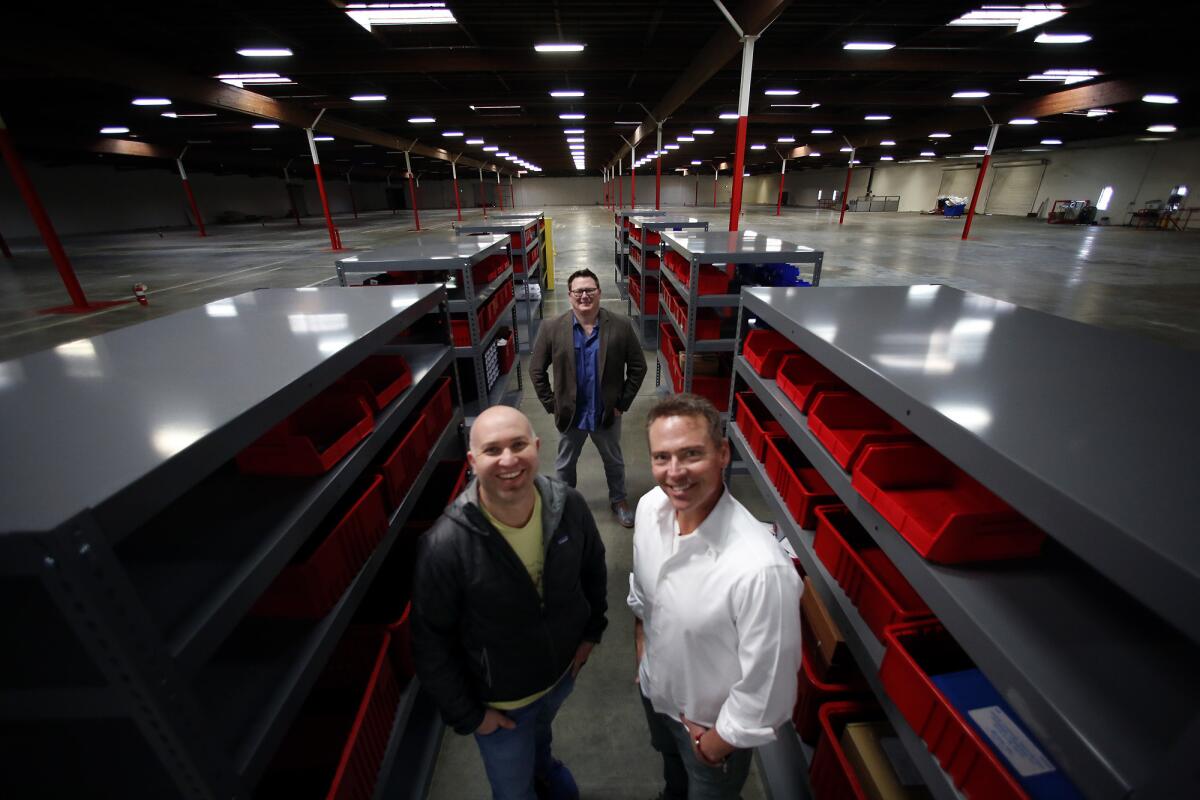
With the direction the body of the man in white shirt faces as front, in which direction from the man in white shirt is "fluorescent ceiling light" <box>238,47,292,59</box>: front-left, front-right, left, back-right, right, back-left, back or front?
right

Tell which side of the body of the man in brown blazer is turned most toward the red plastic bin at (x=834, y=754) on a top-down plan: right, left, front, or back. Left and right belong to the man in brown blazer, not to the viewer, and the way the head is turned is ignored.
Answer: front

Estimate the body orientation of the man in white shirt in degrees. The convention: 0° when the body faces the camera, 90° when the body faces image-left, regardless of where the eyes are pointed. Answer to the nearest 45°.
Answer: approximately 45°

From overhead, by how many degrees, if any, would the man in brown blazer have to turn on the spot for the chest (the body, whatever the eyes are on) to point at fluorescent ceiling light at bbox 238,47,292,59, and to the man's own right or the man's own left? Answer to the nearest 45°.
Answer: approximately 135° to the man's own right

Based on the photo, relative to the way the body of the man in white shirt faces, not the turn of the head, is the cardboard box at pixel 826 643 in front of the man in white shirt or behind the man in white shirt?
behind

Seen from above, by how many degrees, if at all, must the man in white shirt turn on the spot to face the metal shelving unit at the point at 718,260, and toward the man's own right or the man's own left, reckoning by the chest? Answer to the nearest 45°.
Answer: approximately 135° to the man's own right

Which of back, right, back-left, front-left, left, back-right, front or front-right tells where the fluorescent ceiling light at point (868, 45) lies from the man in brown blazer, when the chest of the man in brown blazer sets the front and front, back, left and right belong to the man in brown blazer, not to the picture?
back-left

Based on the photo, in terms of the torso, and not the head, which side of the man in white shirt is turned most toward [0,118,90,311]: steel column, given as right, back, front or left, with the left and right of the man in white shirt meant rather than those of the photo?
right

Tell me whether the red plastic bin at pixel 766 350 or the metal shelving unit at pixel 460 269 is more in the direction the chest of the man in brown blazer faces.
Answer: the red plastic bin

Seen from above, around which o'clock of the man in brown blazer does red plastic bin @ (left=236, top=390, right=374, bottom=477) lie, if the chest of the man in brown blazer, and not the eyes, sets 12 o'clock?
The red plastic bin is roughly at 1 o'clock from the man in brown blazer.

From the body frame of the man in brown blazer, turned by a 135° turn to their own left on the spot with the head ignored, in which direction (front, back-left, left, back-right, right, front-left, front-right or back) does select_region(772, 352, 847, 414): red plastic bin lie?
right

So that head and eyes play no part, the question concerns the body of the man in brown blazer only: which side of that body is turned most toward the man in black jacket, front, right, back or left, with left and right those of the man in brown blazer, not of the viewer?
front

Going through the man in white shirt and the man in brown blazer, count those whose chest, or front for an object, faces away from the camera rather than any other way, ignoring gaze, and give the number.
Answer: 0

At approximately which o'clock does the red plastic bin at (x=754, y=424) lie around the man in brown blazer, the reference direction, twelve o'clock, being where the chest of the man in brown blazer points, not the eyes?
The red plastic bin is roughly at 10 o'clock from the man in brown blazer.
